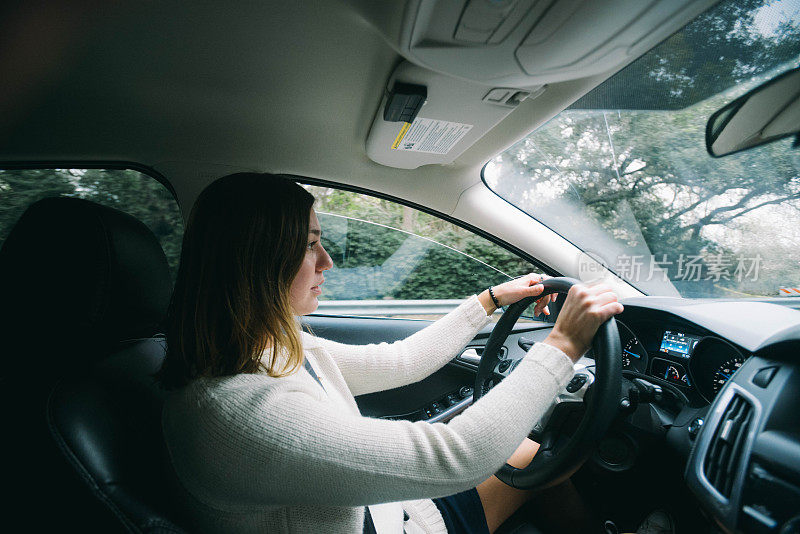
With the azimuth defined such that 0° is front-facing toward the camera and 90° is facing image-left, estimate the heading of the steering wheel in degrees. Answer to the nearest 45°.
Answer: approximately 45°

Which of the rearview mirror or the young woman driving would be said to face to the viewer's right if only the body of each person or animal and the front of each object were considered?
the young woman driving

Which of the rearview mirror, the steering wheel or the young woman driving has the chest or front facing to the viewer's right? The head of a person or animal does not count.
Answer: the young woman driving

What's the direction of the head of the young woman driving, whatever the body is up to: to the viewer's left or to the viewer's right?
to the viewer's right

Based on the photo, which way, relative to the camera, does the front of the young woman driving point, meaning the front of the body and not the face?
to the viewer's right

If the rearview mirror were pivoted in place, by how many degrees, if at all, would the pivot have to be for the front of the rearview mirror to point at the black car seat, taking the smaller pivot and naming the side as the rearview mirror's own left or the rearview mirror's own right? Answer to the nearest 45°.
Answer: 0° — it already faces it

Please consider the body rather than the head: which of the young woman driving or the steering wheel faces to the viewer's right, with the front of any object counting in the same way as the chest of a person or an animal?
the young woman driving

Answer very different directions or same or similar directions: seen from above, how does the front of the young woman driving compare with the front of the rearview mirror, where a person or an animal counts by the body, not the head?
very different directions

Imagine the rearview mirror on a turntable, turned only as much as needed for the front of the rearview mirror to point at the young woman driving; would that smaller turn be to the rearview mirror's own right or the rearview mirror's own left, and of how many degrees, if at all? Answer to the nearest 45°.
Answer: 0° — it already faces them

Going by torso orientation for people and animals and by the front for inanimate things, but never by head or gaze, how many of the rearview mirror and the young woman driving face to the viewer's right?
1

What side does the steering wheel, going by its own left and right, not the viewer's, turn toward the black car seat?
front
